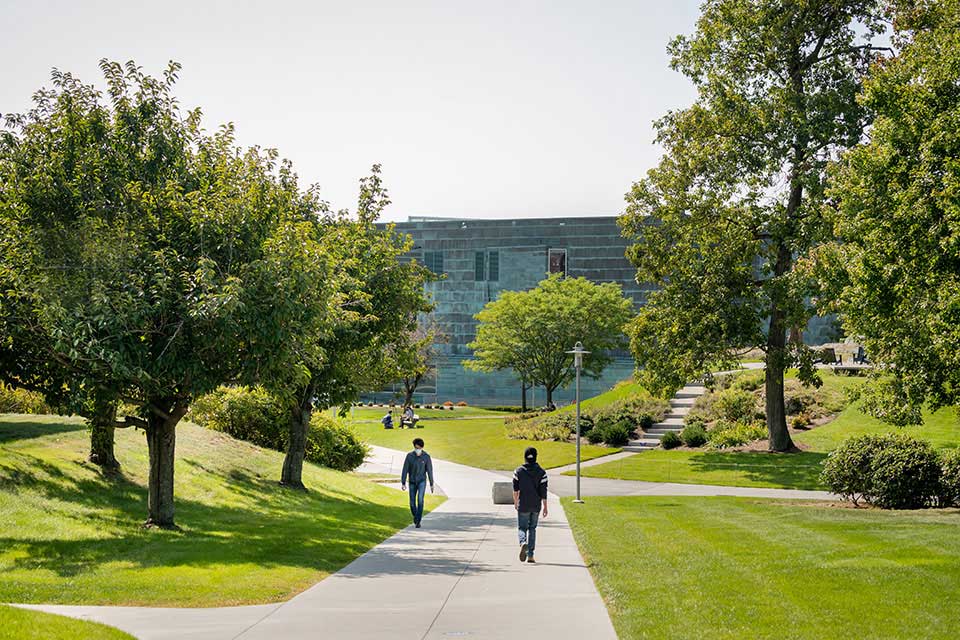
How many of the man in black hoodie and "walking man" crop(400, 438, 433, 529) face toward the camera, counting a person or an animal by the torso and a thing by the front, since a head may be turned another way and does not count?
1

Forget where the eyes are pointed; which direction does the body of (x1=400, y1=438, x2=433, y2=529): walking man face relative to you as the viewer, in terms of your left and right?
facing the viewer

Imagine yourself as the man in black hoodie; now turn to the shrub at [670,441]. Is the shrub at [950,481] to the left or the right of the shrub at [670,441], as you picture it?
right

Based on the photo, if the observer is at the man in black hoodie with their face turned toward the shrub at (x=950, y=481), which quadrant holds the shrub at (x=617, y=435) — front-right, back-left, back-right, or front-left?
front-left

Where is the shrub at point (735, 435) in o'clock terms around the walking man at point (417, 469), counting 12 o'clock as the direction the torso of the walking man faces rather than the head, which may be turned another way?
The shrub is roughly at 7 o'clock from the walking man.

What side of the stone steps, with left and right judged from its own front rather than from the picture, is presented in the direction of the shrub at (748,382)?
back

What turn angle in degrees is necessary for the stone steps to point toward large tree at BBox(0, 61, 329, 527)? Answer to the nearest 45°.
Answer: approximately 45° to its left

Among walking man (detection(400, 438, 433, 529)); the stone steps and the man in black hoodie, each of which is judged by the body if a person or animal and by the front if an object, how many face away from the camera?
1

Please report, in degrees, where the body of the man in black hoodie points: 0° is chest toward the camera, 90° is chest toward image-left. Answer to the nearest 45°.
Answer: approximately 180°

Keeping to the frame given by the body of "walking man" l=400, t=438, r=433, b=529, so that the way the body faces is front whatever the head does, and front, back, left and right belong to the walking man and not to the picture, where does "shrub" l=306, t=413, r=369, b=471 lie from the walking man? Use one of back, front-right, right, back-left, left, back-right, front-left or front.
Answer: back

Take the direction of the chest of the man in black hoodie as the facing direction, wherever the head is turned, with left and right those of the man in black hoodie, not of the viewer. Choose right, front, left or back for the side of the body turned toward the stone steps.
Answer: front

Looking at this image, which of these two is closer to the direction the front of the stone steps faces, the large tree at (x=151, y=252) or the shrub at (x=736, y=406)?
the large tree

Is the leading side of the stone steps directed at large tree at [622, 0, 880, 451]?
no

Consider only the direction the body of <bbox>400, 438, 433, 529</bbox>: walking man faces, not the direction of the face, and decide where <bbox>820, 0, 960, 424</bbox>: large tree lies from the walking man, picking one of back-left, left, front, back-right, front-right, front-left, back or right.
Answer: left

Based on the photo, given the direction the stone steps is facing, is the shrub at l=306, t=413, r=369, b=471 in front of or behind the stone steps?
in front

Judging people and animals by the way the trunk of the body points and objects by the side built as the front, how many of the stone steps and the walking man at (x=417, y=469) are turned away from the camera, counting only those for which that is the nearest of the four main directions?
0

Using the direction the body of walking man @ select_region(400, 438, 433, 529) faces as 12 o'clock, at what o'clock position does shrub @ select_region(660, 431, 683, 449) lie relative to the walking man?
The shrub is roughly at 7 o'clock from the walking man.

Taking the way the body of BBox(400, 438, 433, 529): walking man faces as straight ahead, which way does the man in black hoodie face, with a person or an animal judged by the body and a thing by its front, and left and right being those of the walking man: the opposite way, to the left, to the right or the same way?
the opposite way

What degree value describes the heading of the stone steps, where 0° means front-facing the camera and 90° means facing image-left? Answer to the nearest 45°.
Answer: approximately 45°

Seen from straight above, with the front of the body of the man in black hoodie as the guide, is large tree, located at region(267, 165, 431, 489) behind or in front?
in front

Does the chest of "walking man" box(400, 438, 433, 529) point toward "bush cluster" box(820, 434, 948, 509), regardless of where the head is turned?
no
